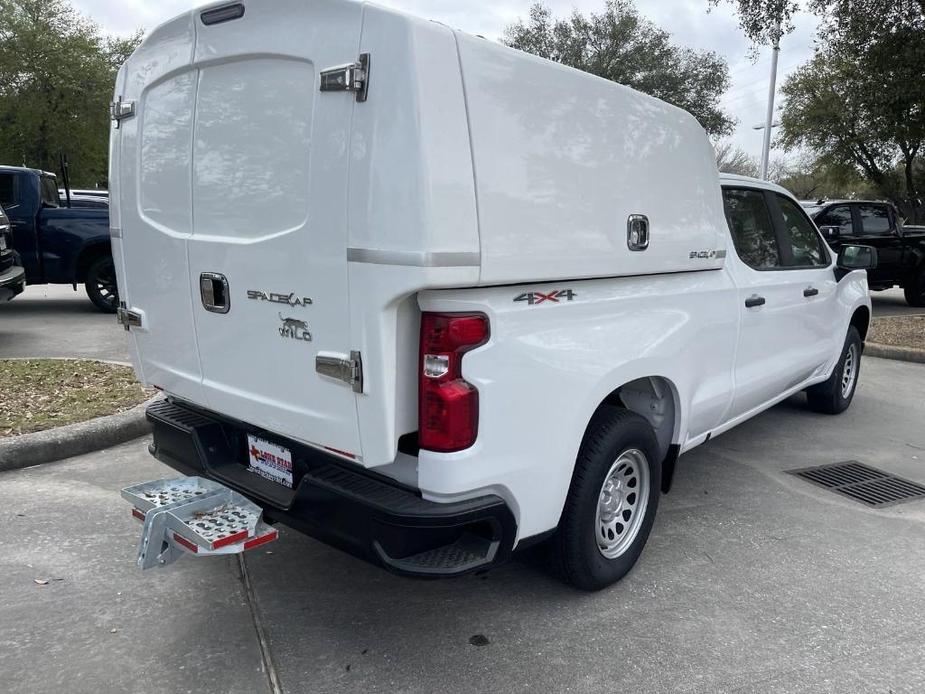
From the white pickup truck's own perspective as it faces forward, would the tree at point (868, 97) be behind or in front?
in front

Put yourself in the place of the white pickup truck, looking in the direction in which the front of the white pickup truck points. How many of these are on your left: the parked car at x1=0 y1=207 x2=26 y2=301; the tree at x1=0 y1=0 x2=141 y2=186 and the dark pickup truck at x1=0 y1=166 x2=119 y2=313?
3

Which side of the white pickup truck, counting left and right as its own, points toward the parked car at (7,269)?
left

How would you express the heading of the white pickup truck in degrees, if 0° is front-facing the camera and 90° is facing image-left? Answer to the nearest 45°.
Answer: approximately 225°

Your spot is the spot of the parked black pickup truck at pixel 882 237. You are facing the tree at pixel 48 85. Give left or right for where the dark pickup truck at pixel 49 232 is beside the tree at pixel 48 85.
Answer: left

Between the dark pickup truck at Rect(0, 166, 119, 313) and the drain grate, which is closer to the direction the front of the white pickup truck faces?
the drain grate

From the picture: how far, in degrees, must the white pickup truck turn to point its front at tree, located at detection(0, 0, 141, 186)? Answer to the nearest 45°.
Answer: approximately 90° to its left

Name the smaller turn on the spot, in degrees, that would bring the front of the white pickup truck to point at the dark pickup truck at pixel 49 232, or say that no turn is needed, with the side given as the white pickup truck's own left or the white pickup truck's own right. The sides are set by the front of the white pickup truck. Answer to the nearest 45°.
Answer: approximately 90° to the white pickup truck's own left

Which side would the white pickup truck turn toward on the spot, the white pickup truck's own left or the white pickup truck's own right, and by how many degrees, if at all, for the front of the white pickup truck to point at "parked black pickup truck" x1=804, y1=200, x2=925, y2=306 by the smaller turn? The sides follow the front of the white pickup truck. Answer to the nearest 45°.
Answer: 0° — it already faces it

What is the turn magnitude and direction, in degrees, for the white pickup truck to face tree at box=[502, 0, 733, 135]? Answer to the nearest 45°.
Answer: approximately 45° to its left
